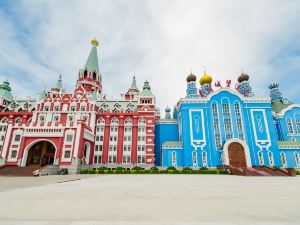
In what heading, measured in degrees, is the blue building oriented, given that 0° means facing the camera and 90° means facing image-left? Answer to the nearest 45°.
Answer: approximately 0°

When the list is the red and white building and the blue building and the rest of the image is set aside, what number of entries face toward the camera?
2

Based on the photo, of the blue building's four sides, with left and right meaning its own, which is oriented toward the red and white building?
right

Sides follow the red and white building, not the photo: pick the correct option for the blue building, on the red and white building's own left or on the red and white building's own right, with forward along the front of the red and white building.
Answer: on the red and white building's own left

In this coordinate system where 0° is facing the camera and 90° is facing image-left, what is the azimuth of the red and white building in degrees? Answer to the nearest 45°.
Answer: approximately 0°
